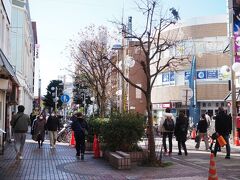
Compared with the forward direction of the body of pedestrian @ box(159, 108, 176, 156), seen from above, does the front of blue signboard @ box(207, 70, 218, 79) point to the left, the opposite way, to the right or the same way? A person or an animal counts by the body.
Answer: the opposite way

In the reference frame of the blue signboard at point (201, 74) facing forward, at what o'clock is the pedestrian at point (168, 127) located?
The pedestrian is roughly at 12 o'clock from the blue signboard.

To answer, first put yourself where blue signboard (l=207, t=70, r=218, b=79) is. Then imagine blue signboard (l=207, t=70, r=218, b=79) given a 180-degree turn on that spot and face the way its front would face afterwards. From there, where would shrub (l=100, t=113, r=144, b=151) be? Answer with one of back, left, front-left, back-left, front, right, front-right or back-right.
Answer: back

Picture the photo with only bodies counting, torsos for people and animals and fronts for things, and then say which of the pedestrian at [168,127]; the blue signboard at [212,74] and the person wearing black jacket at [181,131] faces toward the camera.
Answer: the blue signboard

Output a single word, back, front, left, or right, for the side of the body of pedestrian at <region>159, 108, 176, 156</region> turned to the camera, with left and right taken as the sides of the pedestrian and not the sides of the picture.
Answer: back

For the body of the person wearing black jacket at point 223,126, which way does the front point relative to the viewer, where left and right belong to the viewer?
facing away from the viewer and to the left of the viewer

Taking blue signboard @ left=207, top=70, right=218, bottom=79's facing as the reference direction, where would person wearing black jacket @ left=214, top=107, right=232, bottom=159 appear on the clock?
The person wearing black jacket is roughly at 12 o'clock from the blue signboard.

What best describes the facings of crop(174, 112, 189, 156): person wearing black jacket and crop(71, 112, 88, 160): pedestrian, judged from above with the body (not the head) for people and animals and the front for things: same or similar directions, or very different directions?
same or similar directions

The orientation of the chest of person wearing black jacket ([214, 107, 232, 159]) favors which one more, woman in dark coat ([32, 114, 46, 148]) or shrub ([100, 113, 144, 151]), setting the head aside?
the woman in dark coat

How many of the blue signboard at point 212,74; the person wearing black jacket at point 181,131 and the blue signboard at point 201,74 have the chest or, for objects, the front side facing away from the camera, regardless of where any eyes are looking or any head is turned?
1

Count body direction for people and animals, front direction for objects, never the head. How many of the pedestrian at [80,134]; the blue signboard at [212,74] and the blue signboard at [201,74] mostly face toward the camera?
2

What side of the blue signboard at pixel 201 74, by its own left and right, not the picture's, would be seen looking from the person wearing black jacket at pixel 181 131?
front

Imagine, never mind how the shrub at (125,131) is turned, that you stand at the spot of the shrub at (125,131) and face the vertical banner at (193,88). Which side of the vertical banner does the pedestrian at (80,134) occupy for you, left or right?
left

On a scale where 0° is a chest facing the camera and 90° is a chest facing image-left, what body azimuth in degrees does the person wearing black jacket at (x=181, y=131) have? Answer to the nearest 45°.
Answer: approximately 180°

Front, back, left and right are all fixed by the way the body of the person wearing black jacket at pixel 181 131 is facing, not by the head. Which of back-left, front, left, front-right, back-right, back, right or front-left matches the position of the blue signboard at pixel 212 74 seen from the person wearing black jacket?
front

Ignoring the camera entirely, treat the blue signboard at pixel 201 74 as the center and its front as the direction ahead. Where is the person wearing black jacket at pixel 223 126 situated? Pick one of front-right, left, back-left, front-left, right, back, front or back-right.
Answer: front

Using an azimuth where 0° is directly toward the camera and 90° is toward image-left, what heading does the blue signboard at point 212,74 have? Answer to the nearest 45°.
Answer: approximately 0°

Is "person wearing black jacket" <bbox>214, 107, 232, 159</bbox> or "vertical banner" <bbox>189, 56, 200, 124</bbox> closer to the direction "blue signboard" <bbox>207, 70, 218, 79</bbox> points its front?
the person wearing black jacket

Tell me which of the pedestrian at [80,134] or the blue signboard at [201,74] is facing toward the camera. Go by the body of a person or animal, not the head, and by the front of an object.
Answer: the blue signboard
